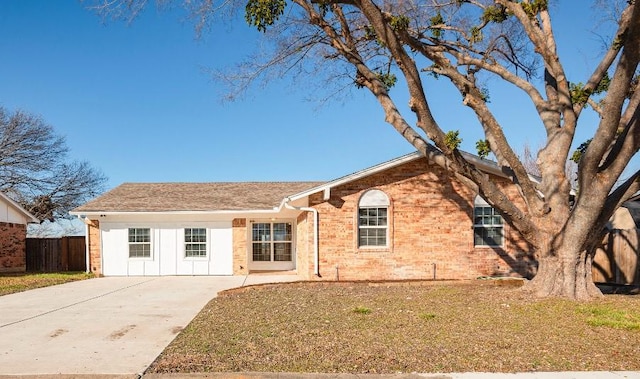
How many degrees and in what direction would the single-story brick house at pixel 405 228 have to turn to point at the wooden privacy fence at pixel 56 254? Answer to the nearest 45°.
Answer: approximately 135° to its right

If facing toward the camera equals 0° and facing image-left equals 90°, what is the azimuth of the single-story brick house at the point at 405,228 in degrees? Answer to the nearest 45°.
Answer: approximately 0°

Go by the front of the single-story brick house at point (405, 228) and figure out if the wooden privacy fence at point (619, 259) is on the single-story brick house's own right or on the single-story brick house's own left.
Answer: on the single-story brick house's own left
